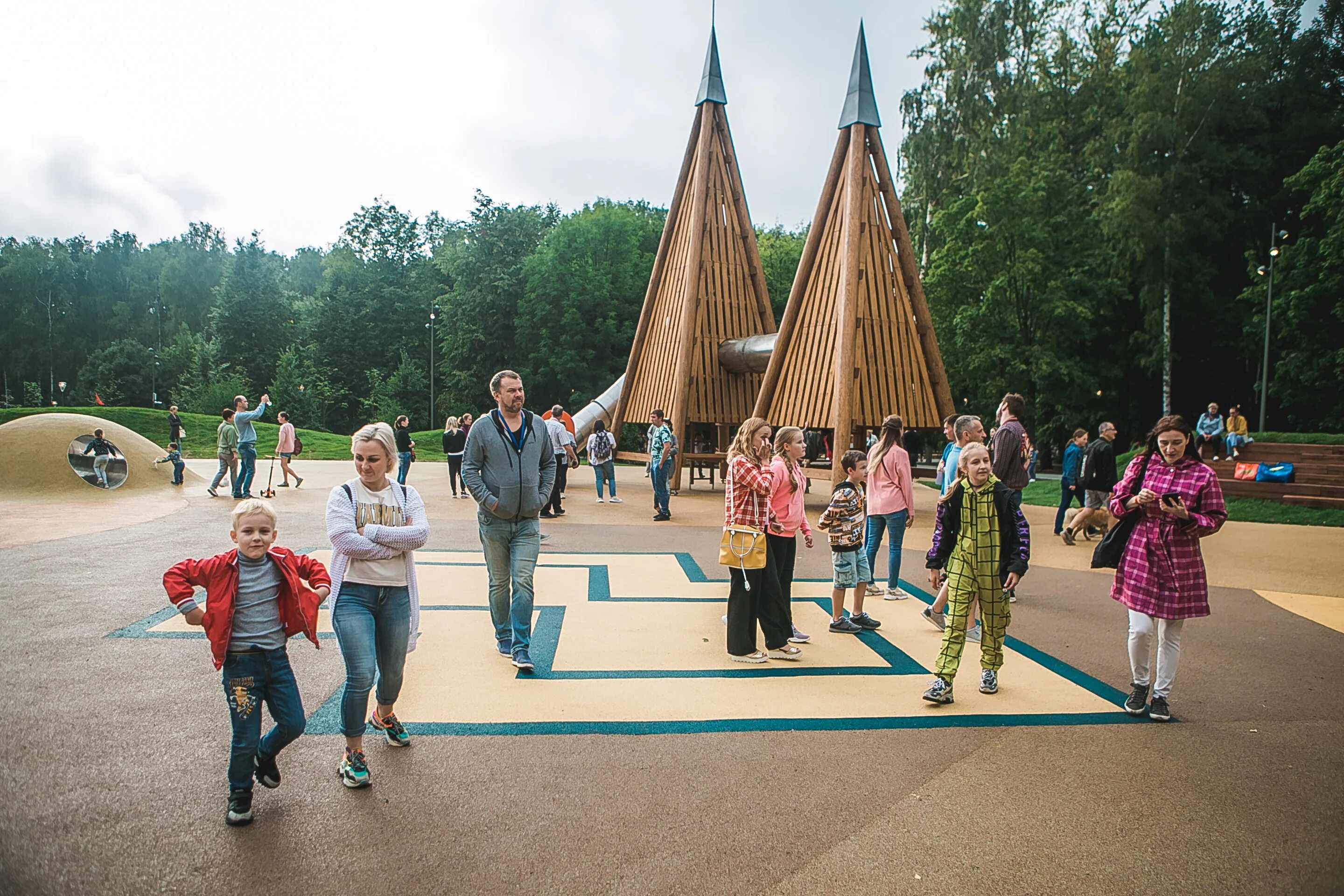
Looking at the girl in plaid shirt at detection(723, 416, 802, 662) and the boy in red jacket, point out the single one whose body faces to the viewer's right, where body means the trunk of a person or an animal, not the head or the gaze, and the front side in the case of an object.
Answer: the girl in plaid shirt

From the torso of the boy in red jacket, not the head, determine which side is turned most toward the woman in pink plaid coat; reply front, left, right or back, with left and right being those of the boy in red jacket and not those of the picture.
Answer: left

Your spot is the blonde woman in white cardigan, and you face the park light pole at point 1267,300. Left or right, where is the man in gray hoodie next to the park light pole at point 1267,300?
left

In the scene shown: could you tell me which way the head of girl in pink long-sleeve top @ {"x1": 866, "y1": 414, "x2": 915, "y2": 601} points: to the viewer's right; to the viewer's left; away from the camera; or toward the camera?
away from the camera

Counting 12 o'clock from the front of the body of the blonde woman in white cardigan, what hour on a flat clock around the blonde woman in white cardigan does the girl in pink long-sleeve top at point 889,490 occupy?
The girl in pink long-sleeve top is roughly at 8 o'clock from the blonde woman in white cardigan.

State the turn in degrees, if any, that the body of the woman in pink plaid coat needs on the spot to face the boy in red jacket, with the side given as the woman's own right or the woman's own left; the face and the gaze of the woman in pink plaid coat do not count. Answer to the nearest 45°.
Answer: approximately 45° to the woman's own right

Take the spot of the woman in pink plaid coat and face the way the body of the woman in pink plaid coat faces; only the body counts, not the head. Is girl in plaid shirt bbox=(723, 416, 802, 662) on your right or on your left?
on your right
